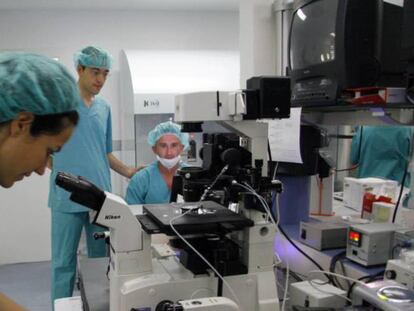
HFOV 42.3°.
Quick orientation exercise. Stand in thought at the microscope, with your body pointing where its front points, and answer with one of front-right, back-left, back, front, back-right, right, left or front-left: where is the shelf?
back-right

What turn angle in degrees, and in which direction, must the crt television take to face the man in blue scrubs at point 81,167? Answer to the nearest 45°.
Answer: approximately 45° to its right

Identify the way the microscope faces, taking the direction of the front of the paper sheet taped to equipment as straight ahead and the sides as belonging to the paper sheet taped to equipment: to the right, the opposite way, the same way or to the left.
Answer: to the right

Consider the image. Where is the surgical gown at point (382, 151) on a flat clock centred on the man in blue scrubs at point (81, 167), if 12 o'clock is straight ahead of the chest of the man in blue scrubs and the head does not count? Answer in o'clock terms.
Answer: The surgical gown is roughly at 11 o'clock from the man in blue scrubs.

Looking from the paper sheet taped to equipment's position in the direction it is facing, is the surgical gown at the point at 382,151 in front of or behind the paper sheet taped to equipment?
behind

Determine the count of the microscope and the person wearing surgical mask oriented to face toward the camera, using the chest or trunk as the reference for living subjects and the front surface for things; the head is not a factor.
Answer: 1

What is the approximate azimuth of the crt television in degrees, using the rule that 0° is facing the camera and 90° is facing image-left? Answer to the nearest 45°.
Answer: approximately 45°

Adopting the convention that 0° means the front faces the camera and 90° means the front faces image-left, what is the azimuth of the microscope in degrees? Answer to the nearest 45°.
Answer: approximately 90°

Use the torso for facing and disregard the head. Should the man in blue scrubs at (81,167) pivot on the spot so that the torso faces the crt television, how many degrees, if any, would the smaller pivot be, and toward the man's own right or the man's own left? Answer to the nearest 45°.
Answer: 0° — they already face it

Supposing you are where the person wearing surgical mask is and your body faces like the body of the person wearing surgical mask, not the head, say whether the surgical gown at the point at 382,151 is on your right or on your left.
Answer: on your left

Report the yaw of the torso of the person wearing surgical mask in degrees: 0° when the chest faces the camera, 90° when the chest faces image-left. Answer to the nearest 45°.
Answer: approximately 0°

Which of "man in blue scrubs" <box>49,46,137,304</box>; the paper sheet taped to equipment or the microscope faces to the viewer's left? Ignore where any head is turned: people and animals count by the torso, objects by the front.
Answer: the microscope

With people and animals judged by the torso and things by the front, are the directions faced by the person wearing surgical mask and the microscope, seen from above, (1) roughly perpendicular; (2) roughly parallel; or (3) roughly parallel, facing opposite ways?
roughly perpendicular
